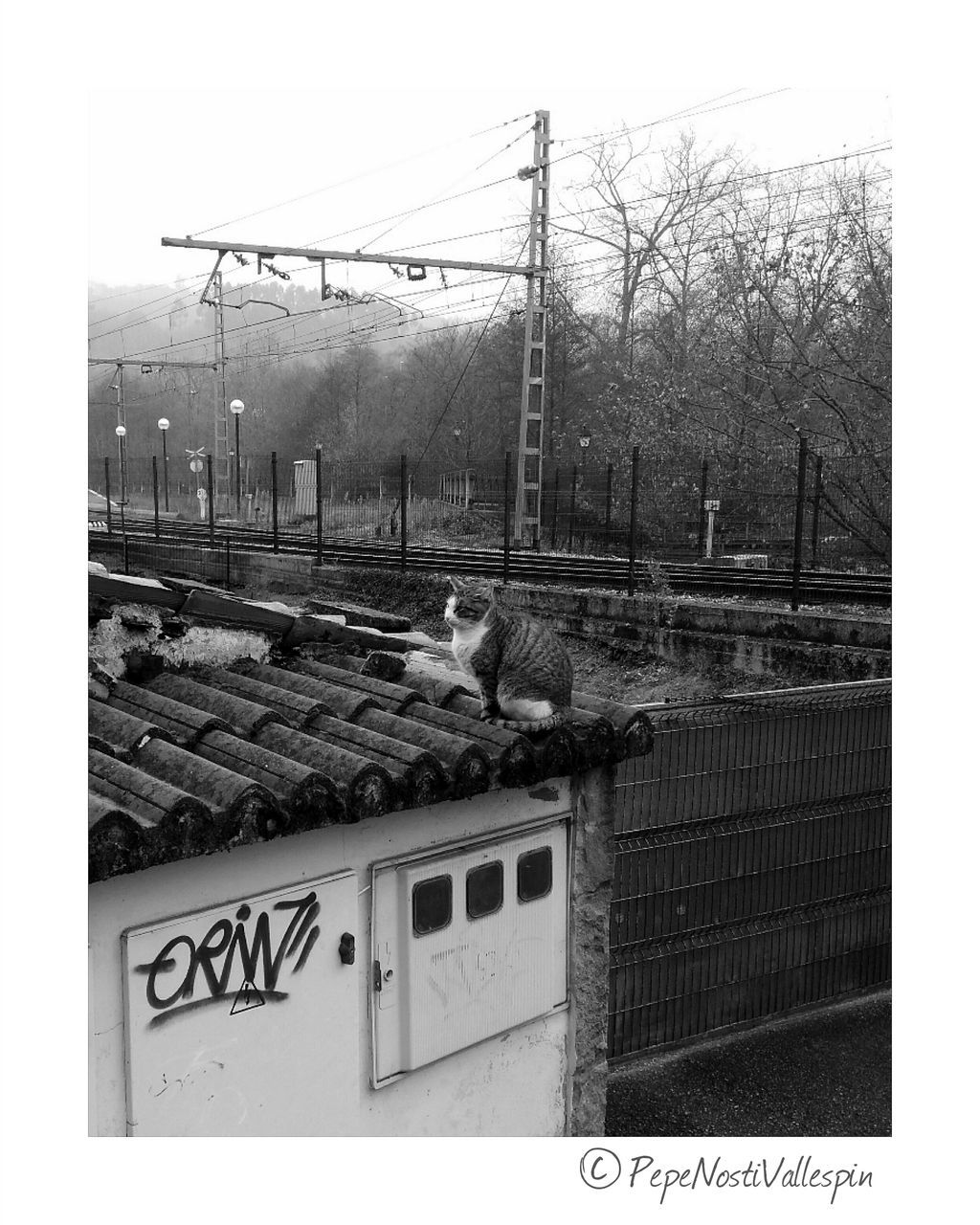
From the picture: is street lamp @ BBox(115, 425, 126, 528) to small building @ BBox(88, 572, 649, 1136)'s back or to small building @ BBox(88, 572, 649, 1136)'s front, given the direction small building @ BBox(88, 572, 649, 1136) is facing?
to the back

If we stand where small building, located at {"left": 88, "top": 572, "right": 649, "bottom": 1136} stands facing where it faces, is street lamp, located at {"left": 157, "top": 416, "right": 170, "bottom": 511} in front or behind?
behind

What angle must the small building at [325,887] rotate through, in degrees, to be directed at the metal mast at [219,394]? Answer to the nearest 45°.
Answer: approximately 135° to its left

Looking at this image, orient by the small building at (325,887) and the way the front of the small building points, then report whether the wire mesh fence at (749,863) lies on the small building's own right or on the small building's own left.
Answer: on the small building's own left

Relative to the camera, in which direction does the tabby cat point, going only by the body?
to the viewer's left

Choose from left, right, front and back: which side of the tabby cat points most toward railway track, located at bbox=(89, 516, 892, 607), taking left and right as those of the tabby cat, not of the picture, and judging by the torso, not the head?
right

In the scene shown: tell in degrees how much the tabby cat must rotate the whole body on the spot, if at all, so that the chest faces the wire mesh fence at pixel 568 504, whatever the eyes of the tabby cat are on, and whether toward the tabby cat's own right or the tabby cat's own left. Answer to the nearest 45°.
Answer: approximately 90° to the tabby cat's own right
